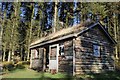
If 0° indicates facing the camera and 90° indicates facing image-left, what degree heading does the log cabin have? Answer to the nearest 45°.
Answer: approximately 45°
